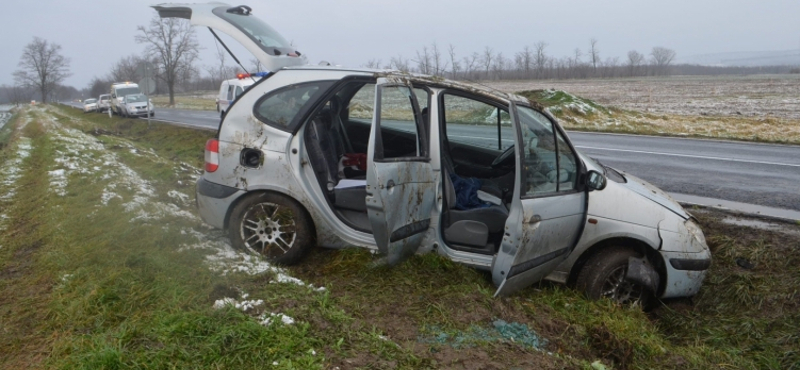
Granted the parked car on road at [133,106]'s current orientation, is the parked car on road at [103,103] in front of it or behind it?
behind

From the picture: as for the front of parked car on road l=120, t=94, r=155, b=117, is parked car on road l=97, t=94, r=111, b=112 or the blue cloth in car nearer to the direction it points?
the blue cloth in car

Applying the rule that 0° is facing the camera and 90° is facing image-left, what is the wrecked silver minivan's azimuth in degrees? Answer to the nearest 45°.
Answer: approximately 270°

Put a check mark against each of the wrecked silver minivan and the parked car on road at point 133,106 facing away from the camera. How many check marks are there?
0

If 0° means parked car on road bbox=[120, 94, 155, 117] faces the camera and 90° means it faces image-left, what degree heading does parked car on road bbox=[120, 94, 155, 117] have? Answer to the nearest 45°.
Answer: approximately 315°

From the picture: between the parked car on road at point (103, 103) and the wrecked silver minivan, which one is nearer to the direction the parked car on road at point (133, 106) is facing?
the wrecked silver minivan
